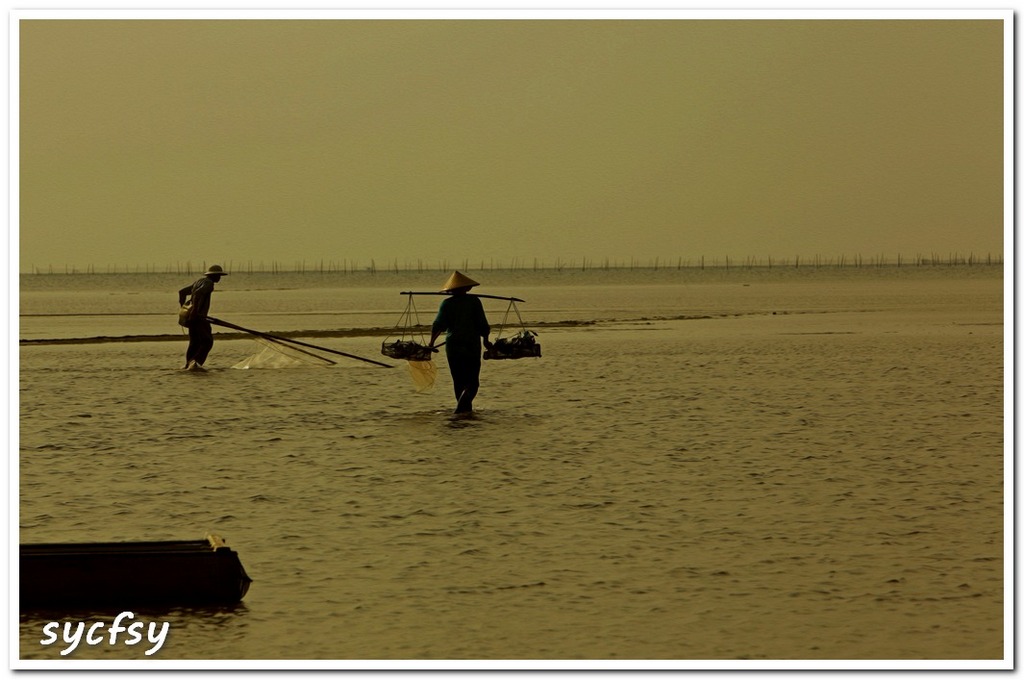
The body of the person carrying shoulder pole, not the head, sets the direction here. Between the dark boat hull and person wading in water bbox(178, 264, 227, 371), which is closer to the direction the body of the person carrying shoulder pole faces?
the person wading in water

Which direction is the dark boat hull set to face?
to the viewer's right

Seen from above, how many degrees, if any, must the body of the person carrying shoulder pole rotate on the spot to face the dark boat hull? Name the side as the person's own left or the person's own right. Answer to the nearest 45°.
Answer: approximately 180°

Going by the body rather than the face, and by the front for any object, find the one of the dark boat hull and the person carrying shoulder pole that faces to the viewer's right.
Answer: the dark boat hull

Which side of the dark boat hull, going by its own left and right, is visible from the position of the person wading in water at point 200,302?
left

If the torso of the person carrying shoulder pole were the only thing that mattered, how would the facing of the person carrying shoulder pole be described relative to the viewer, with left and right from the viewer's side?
facing away from the viewer

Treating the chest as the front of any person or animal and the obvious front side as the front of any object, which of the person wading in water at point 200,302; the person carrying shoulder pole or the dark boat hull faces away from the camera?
the person carrying shoulder pole

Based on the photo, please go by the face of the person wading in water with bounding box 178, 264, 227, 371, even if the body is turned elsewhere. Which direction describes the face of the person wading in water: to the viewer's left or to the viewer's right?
to the viewer's right

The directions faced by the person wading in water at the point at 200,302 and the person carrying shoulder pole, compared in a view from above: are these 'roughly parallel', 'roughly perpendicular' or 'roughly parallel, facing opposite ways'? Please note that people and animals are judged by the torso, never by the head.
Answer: roughly perpendicular

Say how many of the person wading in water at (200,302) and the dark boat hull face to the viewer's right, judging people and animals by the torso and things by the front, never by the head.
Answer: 2
